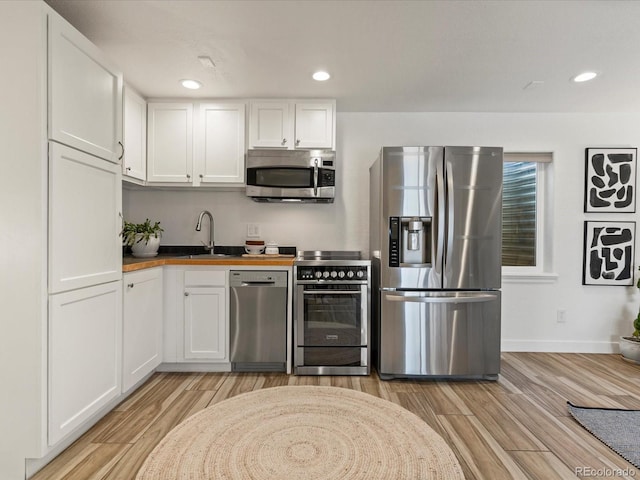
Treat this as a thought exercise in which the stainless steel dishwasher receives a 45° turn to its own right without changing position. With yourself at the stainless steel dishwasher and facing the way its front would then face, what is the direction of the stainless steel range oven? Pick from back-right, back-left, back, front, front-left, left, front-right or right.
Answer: back-left

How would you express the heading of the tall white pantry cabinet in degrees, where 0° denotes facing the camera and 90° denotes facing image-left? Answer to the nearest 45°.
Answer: approximately 315°

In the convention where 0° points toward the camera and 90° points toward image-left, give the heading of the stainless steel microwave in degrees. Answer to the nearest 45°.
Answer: approximately 0°

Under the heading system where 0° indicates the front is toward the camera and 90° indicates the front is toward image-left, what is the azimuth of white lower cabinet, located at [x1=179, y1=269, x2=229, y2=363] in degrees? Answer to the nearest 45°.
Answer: approximately 0°

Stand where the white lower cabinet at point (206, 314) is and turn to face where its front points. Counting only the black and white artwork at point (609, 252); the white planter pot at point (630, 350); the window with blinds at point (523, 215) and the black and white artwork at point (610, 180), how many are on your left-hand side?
4

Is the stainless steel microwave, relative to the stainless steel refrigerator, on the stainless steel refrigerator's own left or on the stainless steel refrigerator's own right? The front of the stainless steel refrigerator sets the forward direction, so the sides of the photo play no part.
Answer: on the stainless steel refrigerator's own right

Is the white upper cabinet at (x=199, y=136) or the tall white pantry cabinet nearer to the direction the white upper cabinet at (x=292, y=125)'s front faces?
the tall white pantry cabinet
